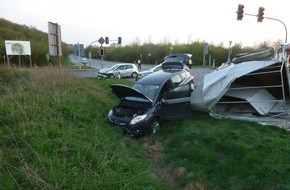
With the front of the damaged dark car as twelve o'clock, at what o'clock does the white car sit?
The white car is roughly at 4 o'clock from the damaged dark car.

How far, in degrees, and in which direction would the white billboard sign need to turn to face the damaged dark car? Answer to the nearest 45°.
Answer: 0° — it already faces it

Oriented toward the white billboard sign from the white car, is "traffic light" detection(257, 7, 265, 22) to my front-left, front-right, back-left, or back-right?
back-right

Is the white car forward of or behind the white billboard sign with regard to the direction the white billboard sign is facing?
forward

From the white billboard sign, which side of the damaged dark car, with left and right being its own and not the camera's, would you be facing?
right

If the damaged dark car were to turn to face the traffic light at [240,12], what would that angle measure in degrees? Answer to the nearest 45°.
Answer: approximately 180°

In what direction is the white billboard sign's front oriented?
toward the camera

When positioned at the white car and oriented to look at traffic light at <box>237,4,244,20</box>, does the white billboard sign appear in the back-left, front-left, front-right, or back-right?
back-left

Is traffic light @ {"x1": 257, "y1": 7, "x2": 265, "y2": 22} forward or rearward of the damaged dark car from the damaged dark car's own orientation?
rearward

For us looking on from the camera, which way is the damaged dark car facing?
facing the viewer and to the left of the viewer

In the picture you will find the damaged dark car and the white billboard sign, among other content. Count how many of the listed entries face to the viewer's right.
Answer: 0

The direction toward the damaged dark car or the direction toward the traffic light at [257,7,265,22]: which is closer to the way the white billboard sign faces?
the damaged dark car
